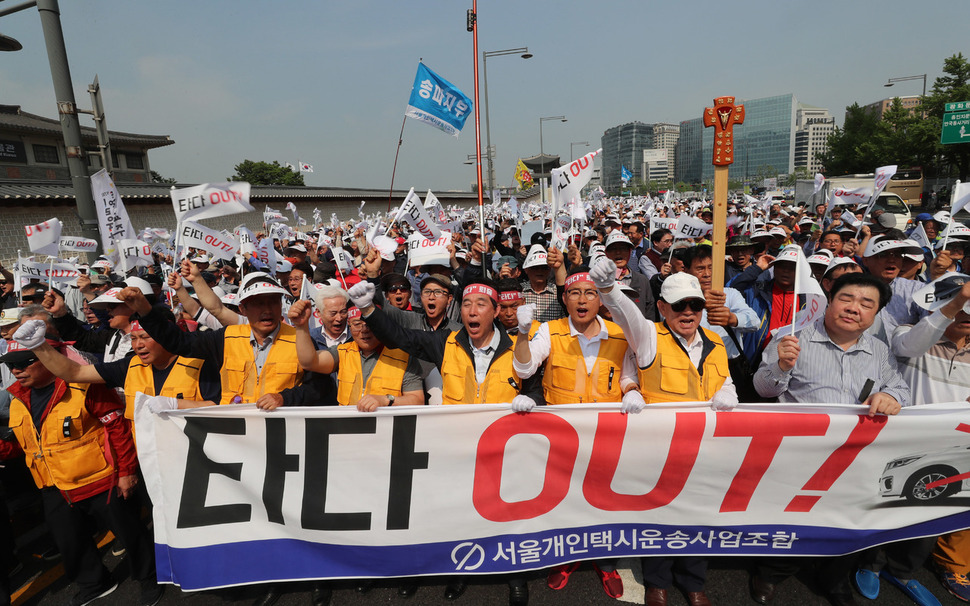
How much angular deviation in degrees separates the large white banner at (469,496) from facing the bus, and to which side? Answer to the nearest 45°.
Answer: approximately 135° to its left

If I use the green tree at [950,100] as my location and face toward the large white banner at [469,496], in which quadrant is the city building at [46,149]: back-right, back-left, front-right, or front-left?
front-right

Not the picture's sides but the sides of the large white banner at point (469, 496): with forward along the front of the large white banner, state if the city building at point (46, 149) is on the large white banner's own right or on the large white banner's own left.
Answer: on the large white banner's own right

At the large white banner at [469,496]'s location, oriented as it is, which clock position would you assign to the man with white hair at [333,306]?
The man with white hair is roughly at 4 o'clock from the large white banner.

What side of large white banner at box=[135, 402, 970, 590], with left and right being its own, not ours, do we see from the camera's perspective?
front

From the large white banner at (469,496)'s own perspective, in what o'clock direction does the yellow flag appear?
The yellow flag is roughly at 6 o'clock from the large white banner.

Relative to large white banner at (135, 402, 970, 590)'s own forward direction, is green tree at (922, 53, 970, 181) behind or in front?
behind

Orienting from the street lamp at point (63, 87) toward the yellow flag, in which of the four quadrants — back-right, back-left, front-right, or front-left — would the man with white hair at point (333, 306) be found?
back-right

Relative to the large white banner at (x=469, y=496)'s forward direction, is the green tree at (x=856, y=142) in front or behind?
behind
